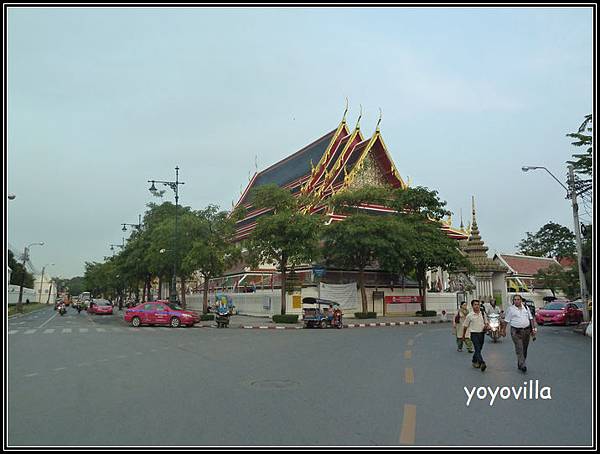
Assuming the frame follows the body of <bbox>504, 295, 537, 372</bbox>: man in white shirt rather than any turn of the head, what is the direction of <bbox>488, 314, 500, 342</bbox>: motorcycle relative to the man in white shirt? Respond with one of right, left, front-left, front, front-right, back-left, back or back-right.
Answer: back

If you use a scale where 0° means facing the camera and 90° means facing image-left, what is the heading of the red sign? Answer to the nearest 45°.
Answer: approximately 0°

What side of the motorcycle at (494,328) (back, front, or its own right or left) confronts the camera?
front

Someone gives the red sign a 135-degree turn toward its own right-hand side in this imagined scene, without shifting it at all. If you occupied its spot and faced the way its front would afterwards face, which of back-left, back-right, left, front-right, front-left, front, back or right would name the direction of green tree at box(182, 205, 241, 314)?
left

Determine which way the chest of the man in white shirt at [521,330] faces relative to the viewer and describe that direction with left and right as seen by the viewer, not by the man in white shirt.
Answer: facing the viewer

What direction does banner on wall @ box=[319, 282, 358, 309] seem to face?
toward the camera
